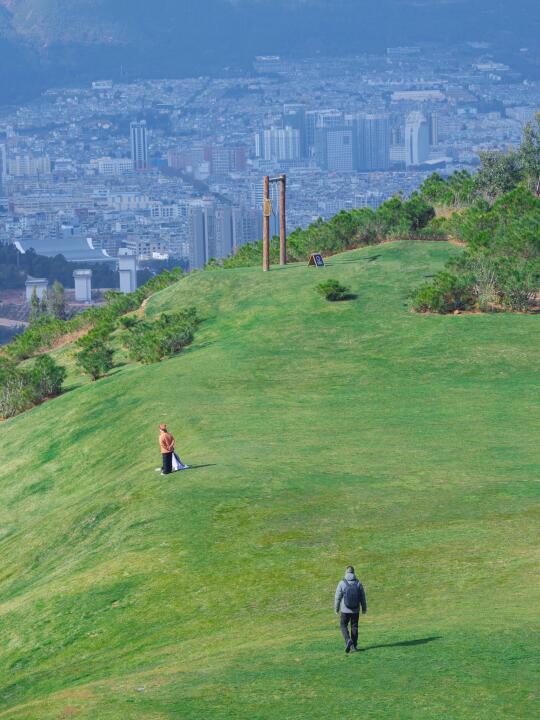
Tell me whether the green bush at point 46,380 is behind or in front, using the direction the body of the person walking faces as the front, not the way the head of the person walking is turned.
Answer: in front

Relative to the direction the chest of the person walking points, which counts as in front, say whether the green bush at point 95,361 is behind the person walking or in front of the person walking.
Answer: in front

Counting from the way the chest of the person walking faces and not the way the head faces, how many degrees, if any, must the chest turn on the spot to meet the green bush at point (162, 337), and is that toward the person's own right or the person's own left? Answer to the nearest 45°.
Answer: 0° — they already face it

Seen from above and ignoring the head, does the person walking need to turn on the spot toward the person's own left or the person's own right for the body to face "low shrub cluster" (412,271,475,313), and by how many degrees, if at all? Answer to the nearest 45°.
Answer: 0° — they already face it

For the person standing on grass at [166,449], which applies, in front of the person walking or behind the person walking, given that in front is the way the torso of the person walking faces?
in front

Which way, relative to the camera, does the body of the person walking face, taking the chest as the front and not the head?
away from the camera

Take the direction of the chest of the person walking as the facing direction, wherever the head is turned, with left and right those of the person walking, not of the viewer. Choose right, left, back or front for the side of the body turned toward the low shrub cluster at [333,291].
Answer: front
